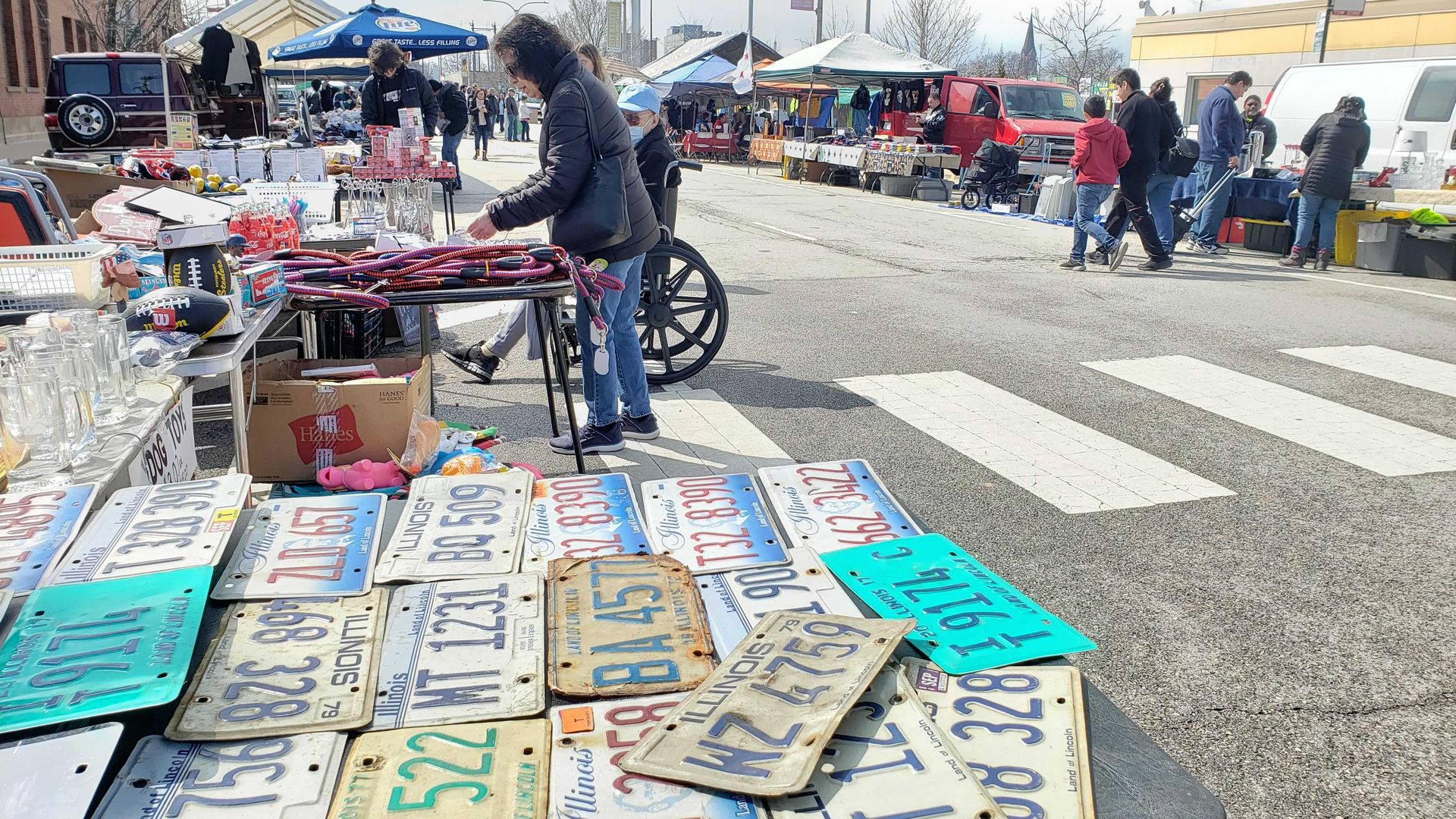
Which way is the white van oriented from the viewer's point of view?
to the viewer's right

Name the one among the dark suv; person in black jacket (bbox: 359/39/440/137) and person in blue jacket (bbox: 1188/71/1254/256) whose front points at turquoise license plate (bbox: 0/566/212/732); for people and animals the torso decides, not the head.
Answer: the person in black jacket

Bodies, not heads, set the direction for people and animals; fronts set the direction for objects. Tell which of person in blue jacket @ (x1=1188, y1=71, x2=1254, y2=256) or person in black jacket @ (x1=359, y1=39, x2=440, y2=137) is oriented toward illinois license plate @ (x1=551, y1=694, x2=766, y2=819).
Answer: the person in black jacket

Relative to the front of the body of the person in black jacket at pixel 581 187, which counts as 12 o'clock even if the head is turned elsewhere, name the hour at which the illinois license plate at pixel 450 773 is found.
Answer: The illinois license plate is roughly at 9 o'clock from the person in black jacket.

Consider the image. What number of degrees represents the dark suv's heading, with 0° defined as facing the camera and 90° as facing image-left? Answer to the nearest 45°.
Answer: approximately 225°

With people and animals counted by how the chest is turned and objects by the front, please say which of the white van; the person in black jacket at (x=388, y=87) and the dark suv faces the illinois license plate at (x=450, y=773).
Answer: the person in black jacket

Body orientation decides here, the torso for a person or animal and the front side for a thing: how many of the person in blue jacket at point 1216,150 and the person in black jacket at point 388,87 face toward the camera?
1

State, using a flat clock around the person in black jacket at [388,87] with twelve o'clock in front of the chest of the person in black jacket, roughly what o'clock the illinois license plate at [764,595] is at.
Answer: The illinois license plate is roughly at 12 o'clock from the person in black jacket.

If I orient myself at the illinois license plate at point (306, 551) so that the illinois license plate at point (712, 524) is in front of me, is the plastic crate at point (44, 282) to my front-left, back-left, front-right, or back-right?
back-left

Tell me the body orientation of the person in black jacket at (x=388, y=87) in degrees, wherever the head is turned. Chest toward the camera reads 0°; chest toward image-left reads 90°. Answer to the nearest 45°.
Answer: approximately 0°

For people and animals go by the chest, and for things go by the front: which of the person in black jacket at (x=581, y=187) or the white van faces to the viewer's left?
the person in black jacket
